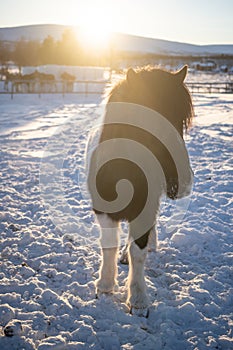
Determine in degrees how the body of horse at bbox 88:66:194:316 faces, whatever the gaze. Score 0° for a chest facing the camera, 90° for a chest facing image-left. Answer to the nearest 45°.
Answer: approximately 0°

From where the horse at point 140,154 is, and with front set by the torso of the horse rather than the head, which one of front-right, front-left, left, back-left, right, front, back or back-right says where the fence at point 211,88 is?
back

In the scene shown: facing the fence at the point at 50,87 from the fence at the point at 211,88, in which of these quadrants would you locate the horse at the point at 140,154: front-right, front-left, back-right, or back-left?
front-left

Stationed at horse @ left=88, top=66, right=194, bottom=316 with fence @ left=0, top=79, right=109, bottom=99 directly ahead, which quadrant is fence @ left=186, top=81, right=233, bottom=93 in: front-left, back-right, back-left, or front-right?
front-right

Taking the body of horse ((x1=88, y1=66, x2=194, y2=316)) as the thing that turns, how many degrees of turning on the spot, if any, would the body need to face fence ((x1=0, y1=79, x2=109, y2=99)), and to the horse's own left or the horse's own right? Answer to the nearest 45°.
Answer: approximately 180°

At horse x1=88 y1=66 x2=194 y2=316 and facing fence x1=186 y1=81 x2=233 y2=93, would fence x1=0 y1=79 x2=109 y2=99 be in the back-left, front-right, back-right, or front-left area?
front-left

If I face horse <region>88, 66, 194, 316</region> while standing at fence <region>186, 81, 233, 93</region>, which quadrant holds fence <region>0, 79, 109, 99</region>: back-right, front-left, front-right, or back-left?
front-right
